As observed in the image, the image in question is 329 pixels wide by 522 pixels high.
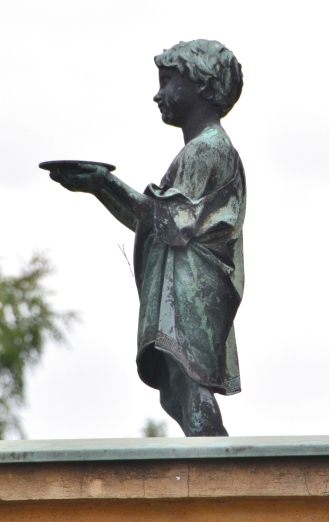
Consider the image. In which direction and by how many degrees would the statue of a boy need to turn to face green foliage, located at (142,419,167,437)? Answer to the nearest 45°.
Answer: approximately 90° to its right

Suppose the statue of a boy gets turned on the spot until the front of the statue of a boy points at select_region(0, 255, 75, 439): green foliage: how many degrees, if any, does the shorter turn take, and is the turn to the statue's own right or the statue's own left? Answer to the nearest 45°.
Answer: approximately 90° to the statue's own right

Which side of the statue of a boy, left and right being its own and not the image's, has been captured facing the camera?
left
